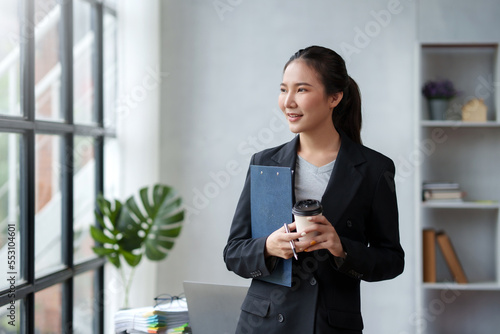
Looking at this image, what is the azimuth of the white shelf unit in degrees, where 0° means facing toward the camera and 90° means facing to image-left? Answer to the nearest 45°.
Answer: approximately 0°

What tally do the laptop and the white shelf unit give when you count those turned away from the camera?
1

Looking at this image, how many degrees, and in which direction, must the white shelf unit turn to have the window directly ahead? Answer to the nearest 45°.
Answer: approximately 45° to its right

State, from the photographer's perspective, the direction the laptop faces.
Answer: facing away from the viewer

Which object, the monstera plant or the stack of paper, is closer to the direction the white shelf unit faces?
the stack of paper

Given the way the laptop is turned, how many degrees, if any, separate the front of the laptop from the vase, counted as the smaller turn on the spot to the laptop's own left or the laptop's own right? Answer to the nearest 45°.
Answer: approximately 45° to the laptop's own right
